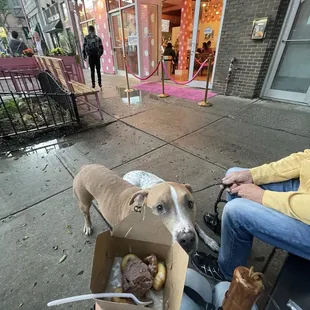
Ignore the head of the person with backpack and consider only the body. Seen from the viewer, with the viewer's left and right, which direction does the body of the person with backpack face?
facing away from the viewer

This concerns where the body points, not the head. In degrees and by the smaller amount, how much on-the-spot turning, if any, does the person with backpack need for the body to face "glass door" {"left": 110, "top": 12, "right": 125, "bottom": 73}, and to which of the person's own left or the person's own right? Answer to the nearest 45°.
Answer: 0° — they already face it

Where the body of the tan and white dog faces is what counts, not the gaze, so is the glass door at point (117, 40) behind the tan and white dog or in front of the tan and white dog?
behind

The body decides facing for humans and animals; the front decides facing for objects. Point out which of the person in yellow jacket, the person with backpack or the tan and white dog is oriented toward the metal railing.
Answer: the person in yellow jacket

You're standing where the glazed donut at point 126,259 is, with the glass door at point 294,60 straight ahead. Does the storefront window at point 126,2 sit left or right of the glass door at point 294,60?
left

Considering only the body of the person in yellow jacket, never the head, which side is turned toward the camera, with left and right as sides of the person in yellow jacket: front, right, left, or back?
left

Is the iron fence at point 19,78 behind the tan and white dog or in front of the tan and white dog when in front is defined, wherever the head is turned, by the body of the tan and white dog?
behind

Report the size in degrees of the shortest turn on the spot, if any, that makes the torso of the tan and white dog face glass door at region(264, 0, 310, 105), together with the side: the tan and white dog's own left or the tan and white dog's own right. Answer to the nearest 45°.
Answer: approximately 90° to the tan and white dog's own left

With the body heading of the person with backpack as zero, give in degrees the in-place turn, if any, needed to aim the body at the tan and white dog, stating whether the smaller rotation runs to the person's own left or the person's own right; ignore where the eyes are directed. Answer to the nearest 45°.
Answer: approximately 180°

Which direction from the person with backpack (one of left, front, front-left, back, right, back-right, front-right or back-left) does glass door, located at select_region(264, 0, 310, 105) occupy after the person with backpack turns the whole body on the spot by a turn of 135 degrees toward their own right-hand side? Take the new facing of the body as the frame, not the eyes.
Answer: front

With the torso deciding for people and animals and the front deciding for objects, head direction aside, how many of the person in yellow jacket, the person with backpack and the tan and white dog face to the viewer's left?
1

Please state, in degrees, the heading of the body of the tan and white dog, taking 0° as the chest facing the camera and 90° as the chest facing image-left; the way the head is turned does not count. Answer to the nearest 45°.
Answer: approximately 315°

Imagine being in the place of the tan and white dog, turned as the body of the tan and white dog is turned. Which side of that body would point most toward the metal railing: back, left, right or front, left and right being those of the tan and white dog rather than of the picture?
back

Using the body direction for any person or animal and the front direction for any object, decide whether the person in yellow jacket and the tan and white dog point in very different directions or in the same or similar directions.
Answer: very different directions
